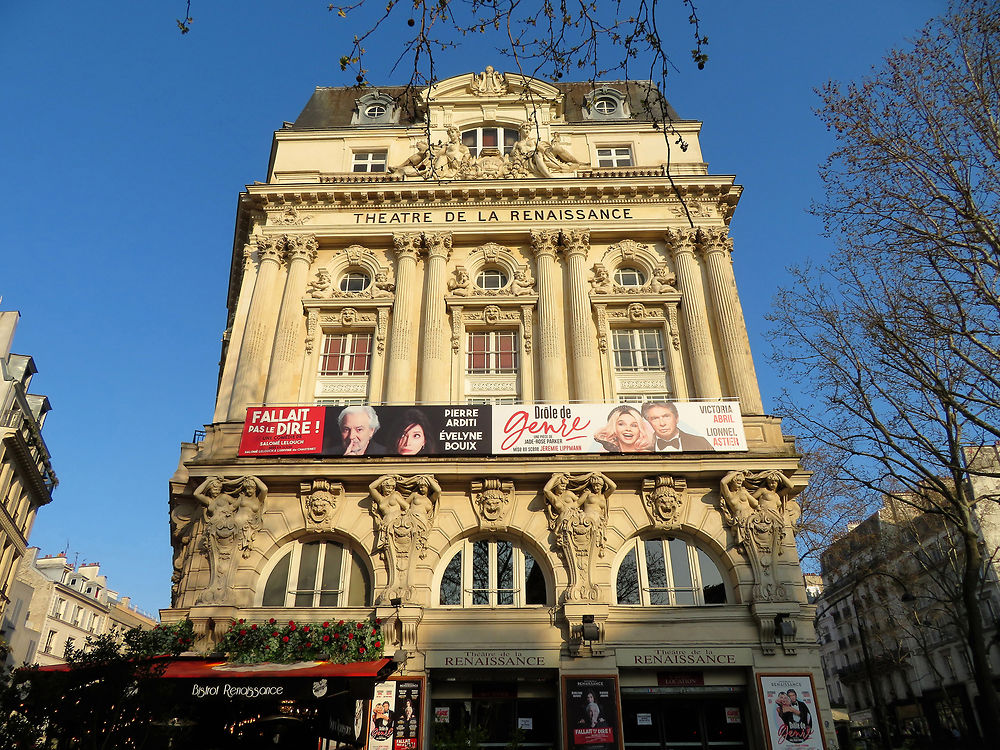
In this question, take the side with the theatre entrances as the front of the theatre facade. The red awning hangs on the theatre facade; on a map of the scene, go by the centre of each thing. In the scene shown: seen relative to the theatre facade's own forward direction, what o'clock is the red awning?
The red awning is roughly at 2 o'clock from the theatre facade.

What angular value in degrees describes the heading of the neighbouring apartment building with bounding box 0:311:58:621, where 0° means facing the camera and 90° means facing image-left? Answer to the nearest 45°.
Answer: approximately 270°

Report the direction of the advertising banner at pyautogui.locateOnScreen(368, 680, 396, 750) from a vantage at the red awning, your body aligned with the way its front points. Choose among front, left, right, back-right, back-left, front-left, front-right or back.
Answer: back-left

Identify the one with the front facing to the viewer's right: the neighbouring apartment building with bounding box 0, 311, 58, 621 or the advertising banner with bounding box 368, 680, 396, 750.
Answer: the neighbouring apartment building

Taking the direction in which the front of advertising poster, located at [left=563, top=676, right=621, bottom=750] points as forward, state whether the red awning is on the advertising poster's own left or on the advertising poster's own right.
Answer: on the advertising poster's own right

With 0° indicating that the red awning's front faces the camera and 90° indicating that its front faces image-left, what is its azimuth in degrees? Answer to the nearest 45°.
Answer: approximately 0°
